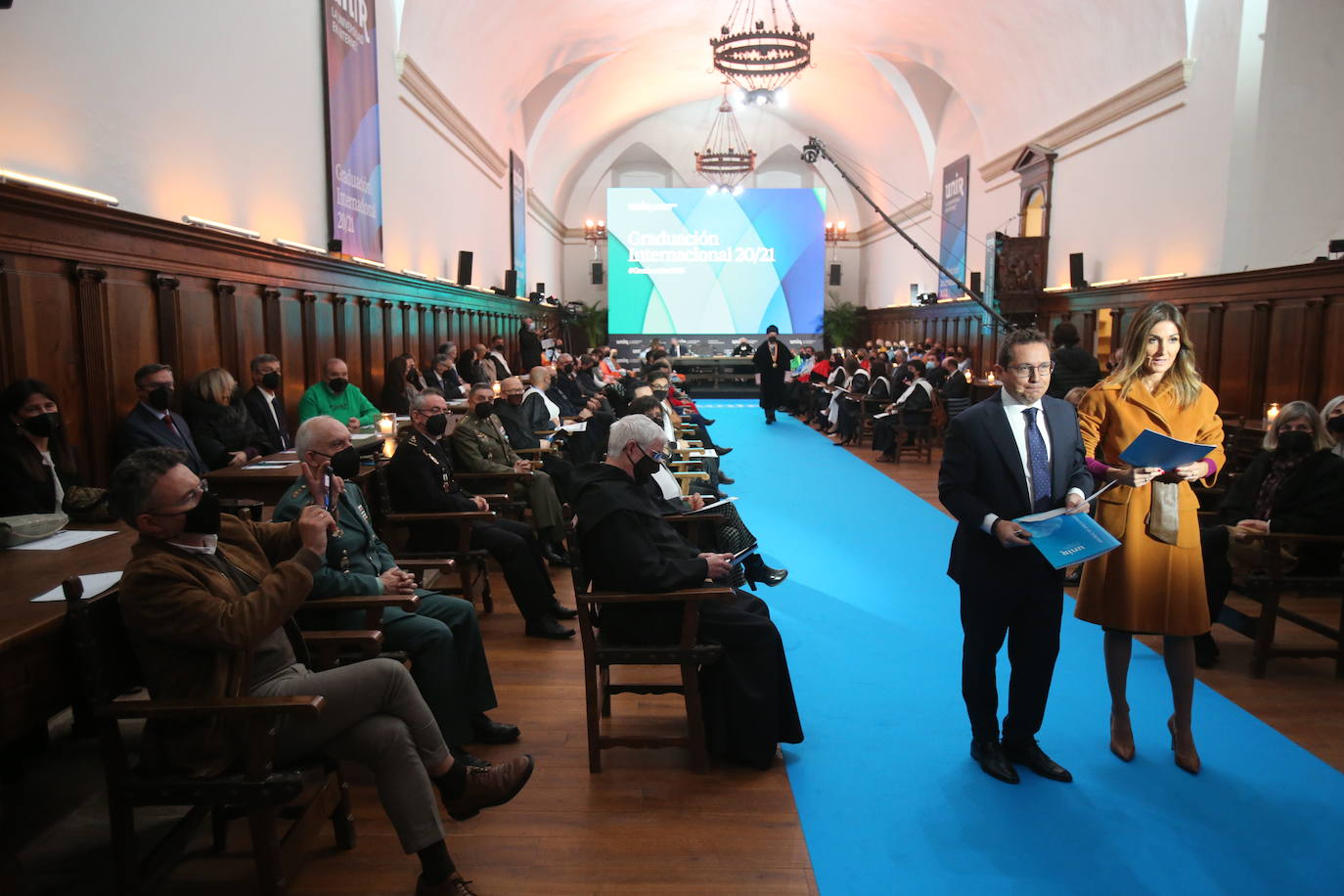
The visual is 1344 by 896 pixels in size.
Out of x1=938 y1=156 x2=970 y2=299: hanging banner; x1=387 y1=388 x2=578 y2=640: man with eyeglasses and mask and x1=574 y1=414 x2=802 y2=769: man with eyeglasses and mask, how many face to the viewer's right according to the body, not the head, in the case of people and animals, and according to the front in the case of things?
2

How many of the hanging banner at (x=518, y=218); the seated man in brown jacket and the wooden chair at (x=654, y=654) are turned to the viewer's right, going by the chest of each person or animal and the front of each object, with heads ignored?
3

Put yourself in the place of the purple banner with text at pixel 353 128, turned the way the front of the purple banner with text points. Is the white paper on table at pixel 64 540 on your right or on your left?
on your right

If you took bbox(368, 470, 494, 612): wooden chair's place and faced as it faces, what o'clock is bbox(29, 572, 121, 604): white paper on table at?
The white paper on table is roughly at 4 o'clock from the wooden chair.

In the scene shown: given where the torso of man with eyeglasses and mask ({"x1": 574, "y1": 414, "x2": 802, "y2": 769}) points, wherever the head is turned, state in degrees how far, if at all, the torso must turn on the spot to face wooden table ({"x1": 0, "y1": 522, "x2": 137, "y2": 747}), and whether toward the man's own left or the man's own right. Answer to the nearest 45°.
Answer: approximately 135° to the man's own right

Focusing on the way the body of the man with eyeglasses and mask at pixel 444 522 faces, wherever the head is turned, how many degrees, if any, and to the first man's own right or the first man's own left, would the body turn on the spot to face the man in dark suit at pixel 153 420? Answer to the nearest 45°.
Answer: approximately 180°

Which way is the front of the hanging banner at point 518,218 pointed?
to the viewer's right

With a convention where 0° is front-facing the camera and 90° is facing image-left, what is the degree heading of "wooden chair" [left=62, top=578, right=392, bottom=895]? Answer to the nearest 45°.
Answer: approximately 270°

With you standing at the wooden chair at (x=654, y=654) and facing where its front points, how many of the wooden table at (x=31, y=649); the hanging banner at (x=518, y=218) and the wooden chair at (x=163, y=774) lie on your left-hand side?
1

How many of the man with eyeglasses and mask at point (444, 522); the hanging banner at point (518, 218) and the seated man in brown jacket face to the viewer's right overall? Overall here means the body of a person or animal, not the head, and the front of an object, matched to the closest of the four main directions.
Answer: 3

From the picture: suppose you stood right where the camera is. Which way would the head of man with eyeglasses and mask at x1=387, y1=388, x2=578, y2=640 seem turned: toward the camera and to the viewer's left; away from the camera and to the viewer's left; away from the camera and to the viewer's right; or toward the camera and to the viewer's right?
toward the camera and to the viewer's right

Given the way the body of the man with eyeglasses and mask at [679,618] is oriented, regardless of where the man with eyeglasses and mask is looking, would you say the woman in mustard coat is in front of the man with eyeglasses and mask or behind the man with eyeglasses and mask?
in front

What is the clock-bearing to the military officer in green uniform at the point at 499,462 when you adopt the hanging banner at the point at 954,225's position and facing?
The military officer in green uniform is roughly at 11 o'clock from the hanging banner.

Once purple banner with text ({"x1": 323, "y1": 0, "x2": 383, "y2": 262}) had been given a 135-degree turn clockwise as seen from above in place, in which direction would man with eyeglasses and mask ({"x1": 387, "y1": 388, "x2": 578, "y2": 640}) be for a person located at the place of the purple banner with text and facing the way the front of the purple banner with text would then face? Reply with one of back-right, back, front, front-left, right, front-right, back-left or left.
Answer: left

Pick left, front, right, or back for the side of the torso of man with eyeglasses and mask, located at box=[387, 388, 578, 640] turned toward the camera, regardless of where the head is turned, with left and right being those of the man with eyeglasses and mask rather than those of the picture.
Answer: right

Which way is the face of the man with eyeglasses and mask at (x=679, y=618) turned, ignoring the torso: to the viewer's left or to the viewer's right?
to the viewer's right
